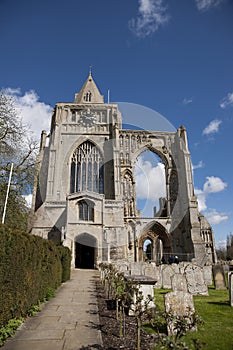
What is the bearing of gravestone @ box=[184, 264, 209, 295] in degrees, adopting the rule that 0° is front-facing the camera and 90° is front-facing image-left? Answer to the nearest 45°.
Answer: approximately 0°

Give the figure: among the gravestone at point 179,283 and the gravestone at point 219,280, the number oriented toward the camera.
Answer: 2

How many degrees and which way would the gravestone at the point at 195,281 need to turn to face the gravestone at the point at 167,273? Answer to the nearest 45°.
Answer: approximately 135° to its right

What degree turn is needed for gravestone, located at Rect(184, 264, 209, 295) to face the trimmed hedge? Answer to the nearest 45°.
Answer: approximately 45° to its right

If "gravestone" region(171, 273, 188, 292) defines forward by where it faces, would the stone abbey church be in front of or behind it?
behind

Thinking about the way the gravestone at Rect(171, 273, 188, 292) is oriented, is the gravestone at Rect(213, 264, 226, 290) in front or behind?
behind
